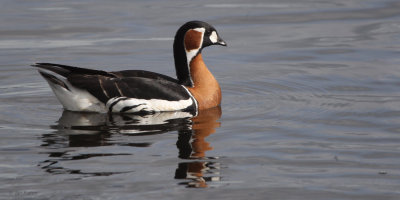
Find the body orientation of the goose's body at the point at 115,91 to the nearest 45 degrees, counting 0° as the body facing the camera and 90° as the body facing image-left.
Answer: approximately 270°
